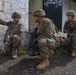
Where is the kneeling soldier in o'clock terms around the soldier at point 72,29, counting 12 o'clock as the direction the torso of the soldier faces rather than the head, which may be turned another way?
The kneeling soldier is roughly at 1 o'clock from the soldier.

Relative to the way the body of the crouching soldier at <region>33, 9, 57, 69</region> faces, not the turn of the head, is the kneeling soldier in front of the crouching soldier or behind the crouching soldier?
in front

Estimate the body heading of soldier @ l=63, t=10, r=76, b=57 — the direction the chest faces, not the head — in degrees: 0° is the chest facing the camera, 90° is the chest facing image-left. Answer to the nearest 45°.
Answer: approximately 45°

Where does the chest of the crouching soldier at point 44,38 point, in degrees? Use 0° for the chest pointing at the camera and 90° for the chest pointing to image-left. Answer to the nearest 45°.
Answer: approximately 90°

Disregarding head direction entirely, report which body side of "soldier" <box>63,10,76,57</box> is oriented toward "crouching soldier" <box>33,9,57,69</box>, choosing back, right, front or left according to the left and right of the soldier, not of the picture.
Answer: front

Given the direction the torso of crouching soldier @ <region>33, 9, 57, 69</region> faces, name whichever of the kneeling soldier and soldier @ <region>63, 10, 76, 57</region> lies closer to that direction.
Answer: the kneeling soldier

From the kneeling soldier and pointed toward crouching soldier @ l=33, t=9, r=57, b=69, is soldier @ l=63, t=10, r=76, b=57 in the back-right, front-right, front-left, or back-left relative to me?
front-left

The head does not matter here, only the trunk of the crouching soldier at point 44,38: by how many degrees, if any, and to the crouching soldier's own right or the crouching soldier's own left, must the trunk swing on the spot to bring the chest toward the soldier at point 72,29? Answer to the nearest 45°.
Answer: approximately 135° to the crouching soldier's own right
